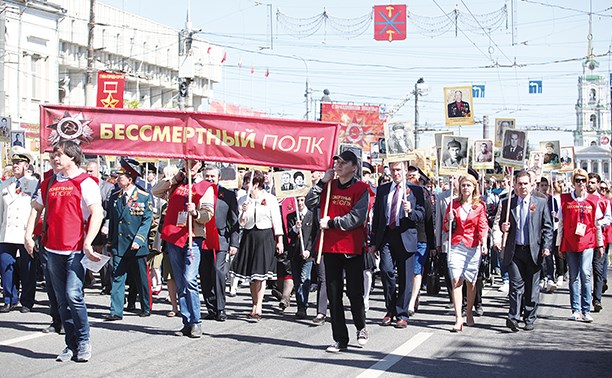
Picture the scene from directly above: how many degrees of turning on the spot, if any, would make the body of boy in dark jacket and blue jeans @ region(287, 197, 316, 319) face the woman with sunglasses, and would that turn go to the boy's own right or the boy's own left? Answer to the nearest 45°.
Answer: approximately 90° to the boy's own left

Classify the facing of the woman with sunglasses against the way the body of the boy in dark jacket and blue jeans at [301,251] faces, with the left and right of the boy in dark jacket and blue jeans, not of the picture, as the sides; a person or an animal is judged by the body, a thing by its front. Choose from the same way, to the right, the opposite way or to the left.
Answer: the same way

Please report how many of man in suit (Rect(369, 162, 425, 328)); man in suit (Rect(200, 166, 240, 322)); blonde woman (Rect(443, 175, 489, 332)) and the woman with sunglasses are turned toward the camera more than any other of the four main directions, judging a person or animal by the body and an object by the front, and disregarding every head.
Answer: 4

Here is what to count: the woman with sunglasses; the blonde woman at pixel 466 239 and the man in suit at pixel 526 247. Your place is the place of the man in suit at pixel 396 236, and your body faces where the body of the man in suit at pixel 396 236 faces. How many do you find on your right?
0

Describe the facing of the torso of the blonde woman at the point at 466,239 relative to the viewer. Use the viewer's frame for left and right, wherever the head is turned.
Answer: facing the viewer

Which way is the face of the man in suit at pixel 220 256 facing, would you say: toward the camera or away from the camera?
toward the camera

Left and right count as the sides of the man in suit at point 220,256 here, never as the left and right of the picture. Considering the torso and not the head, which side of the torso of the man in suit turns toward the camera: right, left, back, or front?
front

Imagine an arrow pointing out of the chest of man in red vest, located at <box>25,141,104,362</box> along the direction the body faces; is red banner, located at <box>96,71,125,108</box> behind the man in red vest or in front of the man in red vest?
behind

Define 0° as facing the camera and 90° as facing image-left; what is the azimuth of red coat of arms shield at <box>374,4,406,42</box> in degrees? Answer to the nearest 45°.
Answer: approximately 0°

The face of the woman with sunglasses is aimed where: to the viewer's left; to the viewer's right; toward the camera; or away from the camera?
toward the camera

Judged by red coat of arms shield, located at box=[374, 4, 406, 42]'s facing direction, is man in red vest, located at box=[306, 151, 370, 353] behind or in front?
in front

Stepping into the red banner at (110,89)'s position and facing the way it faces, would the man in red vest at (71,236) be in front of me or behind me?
in front

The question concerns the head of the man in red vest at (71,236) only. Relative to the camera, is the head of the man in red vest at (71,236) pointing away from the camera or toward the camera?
toward the camera

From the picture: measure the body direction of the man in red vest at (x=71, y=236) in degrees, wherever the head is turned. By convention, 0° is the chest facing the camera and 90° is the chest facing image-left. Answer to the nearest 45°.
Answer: approximately 45°

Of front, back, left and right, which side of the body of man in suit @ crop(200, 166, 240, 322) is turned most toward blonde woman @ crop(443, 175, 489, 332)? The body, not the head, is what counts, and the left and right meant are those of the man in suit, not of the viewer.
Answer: left

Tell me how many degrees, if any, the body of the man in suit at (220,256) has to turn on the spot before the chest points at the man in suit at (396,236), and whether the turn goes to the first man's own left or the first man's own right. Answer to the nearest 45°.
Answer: approximately 90° to the first man's own left

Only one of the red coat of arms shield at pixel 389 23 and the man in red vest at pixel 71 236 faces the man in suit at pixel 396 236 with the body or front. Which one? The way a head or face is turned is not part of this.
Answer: the red coat of arms shield

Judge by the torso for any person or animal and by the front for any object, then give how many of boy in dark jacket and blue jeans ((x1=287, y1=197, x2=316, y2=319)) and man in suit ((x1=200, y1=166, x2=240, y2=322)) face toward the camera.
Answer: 2
